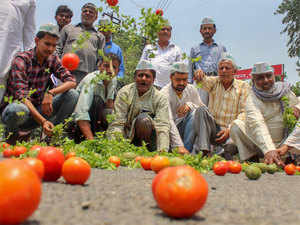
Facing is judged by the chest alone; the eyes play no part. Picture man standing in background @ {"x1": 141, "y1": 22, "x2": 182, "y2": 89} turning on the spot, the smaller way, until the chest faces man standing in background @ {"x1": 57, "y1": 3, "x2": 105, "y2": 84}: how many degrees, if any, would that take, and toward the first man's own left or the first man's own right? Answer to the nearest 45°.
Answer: approximately 45° to the first man's own right

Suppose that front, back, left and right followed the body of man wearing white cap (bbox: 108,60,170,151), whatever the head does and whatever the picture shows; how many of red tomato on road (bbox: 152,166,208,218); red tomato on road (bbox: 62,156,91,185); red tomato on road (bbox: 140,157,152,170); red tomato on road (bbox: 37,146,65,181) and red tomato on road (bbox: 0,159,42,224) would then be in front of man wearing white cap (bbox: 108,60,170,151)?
5

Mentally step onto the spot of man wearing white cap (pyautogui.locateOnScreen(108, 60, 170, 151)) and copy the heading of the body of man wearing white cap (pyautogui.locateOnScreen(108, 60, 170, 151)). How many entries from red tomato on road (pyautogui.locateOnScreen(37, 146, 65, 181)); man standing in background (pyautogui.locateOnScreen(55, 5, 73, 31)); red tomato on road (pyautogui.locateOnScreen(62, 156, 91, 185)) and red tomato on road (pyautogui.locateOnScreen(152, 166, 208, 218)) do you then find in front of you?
3

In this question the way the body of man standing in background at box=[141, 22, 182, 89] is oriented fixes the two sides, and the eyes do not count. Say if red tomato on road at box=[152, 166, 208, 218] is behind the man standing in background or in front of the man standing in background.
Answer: in front

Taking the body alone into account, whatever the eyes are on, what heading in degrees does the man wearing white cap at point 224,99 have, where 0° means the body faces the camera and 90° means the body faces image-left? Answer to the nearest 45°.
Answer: approximately 45°

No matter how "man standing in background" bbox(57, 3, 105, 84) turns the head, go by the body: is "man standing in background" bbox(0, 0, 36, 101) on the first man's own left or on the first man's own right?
on the first man's own right

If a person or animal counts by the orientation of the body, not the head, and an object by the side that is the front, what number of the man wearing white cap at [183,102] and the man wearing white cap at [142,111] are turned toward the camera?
2

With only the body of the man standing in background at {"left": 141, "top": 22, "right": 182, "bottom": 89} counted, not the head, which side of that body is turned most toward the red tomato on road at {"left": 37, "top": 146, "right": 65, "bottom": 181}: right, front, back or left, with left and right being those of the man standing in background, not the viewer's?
front

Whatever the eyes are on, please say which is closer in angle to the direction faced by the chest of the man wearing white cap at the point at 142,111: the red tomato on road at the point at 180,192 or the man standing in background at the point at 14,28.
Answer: the red tomato on road

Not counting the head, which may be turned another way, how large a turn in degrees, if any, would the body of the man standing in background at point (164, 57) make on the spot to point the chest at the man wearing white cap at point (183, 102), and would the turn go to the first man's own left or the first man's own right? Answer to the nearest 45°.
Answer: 0° — they already face them
